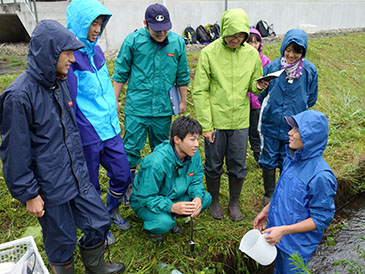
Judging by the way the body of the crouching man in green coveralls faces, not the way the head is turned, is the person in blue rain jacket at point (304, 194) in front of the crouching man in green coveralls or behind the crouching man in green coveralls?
in front

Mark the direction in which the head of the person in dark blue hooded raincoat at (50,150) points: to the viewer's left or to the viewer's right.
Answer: to the viewer's right

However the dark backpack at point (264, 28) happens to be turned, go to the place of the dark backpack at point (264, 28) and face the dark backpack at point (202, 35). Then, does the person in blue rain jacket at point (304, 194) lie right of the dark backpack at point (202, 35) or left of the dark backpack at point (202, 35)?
left

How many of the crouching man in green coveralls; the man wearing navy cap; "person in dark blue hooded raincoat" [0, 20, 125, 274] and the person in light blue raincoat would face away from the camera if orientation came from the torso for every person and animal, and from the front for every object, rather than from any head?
0

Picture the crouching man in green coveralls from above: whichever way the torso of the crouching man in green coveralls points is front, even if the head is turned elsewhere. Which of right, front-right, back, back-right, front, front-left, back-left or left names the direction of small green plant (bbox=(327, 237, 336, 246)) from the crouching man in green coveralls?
front-left

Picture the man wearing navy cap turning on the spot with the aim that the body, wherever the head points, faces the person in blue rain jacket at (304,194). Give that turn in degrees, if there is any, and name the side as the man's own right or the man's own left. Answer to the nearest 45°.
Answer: approximately 45° to the man's own left

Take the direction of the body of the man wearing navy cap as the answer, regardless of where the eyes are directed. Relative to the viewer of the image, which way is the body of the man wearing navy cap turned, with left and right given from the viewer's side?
facing the viewer

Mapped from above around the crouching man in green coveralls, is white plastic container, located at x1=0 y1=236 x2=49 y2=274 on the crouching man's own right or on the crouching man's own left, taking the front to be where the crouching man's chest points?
on the crouching man's own right

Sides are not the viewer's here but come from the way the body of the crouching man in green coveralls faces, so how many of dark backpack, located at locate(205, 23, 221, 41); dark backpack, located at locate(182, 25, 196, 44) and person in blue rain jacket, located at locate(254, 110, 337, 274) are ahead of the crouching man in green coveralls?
1

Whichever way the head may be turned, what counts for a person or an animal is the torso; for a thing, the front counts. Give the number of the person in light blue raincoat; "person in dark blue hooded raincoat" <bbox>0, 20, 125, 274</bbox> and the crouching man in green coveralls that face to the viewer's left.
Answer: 0

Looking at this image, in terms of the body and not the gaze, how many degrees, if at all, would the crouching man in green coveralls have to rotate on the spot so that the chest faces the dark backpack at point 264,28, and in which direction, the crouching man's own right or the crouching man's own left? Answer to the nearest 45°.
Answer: approximately 135° to the crouching man's own left

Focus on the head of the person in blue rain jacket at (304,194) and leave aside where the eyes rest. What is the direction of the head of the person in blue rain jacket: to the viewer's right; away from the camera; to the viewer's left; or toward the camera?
to the viewer's left

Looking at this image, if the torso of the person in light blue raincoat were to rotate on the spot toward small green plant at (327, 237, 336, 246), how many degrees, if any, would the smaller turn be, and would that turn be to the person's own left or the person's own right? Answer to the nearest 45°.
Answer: approximately 45° to the person's own left

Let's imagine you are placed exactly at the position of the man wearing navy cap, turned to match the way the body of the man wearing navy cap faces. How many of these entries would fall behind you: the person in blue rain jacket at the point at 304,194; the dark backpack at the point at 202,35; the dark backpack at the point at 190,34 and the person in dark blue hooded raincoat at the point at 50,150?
2

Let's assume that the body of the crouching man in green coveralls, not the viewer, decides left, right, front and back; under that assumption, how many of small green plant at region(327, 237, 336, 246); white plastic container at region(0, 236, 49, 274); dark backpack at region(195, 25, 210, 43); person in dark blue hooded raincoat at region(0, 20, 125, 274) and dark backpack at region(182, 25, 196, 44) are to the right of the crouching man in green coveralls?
2
